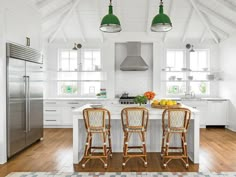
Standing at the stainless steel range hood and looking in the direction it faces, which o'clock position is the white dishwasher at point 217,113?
The white dishwasher is roughly at 9 o'clock from the stainless steel range hood.

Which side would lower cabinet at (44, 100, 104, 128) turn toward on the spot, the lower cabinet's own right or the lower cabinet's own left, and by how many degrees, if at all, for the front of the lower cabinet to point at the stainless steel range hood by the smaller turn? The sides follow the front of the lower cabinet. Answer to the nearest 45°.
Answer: approximately 90° to the lower cabinet's own left

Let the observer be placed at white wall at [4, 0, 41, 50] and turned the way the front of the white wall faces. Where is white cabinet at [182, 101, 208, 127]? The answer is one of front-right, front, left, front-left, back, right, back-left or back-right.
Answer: front-left

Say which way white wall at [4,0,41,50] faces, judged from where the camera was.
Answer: facing the viewer and to the right of the viewer

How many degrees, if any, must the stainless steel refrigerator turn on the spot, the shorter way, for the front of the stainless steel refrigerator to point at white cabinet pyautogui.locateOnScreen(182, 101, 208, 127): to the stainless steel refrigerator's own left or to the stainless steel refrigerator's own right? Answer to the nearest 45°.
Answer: approximately 45° to the stainless steel refrigerator's own left

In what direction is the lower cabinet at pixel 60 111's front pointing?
toward the camera

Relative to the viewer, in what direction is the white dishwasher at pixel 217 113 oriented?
toward the camera

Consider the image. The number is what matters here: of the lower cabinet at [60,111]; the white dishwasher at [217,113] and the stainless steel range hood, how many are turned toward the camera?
3
